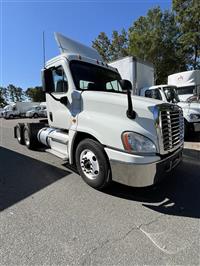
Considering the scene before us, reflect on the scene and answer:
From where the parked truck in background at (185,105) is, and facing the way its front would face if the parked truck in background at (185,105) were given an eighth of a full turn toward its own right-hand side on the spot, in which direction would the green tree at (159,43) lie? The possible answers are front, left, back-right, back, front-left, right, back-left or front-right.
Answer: back

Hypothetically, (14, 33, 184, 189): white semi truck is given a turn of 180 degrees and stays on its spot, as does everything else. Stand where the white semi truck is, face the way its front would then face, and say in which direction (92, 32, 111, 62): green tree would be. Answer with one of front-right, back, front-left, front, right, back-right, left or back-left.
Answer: front-right

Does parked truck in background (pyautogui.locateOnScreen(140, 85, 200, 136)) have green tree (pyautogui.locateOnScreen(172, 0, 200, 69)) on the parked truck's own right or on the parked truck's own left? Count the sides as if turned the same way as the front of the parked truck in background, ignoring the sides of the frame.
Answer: on the parked truck's own left

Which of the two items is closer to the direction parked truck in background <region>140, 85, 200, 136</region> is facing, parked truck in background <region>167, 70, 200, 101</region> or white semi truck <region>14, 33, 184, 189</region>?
the white semi truck

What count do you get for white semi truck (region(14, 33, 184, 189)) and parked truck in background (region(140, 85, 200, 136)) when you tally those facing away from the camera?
0

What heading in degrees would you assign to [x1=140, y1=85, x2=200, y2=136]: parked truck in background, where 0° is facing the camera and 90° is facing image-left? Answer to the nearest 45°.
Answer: approximately 315°

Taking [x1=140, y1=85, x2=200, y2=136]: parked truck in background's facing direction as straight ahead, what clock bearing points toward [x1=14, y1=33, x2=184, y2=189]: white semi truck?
The white semi truck is roughly at 2 o'clock from the parked truck in background.

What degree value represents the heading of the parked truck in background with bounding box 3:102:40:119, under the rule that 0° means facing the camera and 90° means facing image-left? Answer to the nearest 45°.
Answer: approximately 45°
